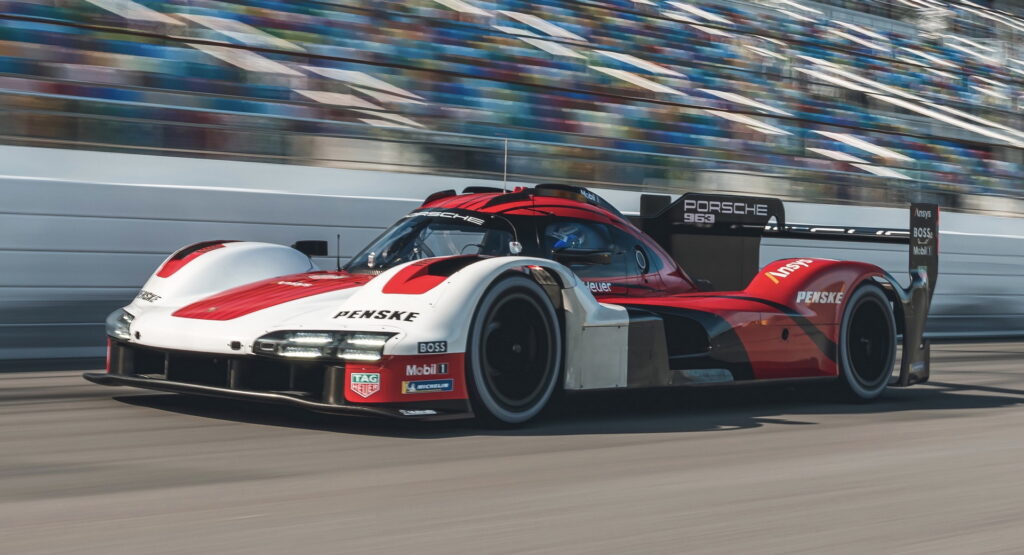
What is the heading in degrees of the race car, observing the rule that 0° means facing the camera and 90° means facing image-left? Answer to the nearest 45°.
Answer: approximately 45°
